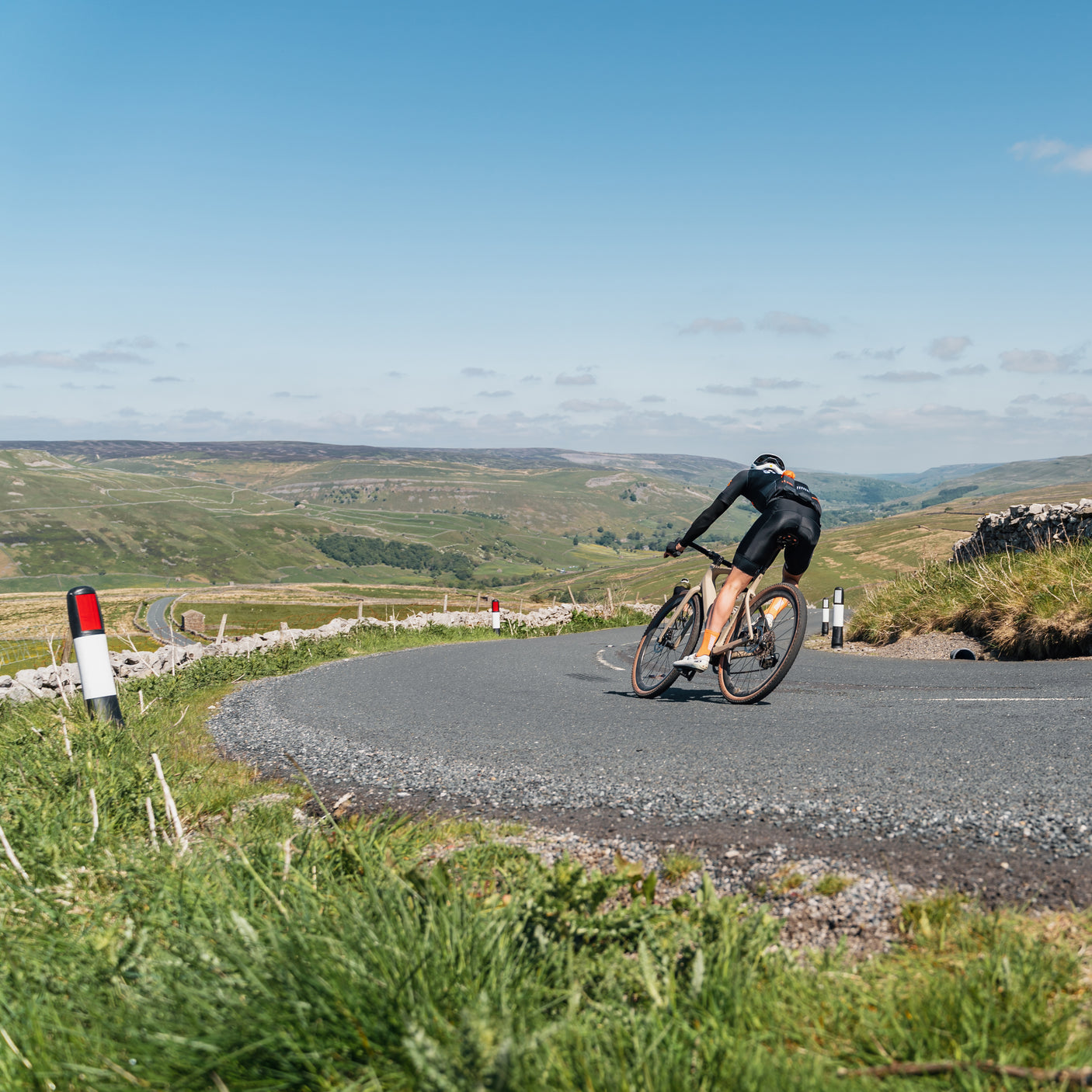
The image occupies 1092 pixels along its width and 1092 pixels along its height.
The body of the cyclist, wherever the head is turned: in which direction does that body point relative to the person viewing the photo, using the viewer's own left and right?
facing away from the viewer and to the left of the viewer

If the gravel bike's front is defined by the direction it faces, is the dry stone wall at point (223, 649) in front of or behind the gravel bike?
in front

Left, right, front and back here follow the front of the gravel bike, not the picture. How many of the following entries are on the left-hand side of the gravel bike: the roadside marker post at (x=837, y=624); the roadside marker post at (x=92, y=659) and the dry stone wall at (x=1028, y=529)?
1

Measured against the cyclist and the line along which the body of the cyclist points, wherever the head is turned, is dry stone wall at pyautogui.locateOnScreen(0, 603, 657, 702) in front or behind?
in front

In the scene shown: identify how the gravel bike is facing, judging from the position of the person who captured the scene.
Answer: facing away from the viewer and to the left of the viewer

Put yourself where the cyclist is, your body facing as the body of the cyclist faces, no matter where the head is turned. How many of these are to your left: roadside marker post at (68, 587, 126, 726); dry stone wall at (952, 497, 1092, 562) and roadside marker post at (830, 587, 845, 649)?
1

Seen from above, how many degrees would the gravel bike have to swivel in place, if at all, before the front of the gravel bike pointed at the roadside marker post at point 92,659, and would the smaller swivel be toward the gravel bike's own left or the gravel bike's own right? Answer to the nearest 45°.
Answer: approximately 90° to the gravel bike's own left
